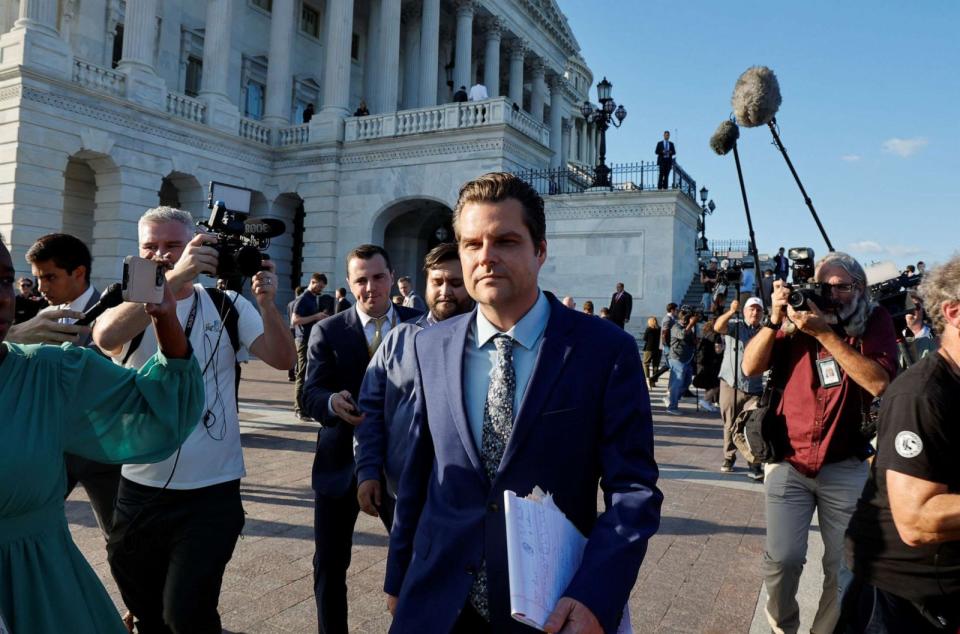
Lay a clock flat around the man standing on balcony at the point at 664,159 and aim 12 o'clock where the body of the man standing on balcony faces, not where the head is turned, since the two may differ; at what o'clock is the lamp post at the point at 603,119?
The lamp post is roughly at 3 o'clock from the man standing on balcony.

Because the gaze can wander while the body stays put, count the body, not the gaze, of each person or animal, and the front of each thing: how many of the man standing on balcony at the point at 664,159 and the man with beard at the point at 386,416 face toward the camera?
2

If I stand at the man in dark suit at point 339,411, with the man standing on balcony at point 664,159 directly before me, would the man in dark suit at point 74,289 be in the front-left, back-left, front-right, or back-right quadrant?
back-left

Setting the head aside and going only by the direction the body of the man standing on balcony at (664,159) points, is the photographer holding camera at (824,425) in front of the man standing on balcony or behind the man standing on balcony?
in front

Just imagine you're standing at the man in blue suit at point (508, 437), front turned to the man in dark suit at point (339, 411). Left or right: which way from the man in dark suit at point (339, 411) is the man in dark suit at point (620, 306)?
right

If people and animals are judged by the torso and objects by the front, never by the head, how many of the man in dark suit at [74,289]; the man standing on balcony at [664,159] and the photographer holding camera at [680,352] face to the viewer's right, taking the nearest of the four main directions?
1

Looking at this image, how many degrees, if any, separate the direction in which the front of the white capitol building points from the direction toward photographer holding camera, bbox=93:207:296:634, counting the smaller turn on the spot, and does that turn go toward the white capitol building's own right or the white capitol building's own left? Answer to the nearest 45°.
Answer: approximately 45° to the white capitol building's own right

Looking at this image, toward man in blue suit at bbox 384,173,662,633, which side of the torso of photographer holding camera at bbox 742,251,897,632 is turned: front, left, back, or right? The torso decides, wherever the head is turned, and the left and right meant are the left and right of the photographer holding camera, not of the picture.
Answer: front
